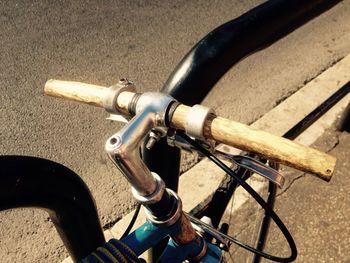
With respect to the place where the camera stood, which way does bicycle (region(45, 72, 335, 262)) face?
facing away from the viewer and to the right of the viewer
